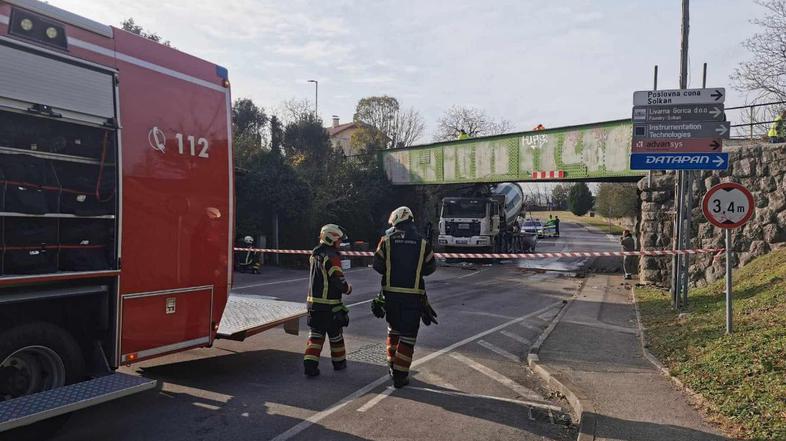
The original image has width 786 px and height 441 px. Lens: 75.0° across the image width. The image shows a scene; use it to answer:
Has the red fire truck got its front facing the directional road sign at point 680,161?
no

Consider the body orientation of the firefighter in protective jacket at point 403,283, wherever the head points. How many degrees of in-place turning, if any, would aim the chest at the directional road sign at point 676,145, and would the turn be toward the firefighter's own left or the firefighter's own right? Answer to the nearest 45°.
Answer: approximately 45° to the firefighter's own right

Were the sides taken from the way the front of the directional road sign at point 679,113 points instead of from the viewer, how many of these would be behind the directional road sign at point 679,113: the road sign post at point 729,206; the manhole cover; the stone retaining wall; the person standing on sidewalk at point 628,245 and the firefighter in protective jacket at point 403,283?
2

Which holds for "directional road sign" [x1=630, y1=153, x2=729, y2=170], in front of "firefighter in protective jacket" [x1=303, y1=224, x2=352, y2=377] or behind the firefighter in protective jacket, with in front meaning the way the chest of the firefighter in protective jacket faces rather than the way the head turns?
in front

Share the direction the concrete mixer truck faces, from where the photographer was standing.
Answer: facing the viewer and to the left of the viewer

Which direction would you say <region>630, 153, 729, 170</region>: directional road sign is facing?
toward the camera

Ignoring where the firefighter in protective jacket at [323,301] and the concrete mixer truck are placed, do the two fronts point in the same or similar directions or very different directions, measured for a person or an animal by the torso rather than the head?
very different directions

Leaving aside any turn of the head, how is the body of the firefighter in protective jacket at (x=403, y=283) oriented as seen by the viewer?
away from the camera

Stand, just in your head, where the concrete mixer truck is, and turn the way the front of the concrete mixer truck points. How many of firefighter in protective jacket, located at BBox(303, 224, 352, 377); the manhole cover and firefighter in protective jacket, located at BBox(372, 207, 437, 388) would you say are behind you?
0

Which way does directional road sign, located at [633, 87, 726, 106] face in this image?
toward the camera

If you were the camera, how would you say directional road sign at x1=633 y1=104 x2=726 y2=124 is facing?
facing the viewer

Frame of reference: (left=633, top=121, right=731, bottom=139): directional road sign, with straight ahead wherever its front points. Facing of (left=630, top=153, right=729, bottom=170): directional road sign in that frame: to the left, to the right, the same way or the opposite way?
the same way

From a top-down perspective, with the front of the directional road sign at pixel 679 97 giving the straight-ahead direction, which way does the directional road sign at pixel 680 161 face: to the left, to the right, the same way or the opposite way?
the same way

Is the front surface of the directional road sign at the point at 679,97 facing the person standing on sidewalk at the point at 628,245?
no
